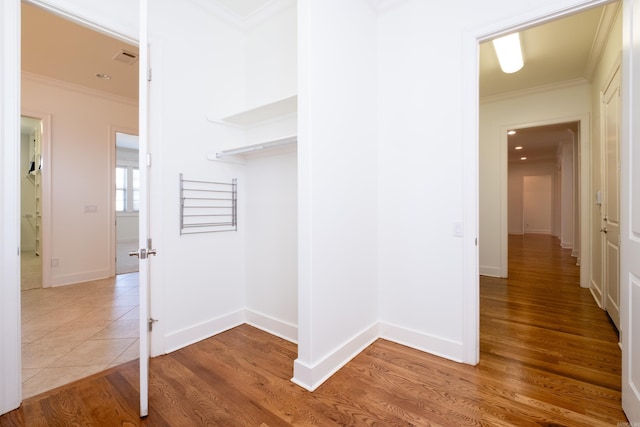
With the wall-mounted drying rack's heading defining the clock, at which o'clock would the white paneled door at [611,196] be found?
The white paneled door is roughly at 11 o'clock from the wall-mounted drying rack.

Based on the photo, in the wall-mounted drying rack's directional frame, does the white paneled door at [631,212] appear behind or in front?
in front

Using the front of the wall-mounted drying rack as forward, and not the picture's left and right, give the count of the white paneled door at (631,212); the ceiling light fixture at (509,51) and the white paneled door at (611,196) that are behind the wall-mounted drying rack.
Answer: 0

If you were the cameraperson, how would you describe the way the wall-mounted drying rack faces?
facing the viewer and to the right of the viewer

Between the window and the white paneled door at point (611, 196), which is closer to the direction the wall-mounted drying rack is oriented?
the white paneled door

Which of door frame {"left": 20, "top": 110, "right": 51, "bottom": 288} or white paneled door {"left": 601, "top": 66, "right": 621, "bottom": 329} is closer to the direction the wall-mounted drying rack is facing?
the white paneled door

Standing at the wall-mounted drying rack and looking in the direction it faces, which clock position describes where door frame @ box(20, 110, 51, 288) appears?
The door frame is roughly at 6 o'clock from the wall-mounted drying rack.

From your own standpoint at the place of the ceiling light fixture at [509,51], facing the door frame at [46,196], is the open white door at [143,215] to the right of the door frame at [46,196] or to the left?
left

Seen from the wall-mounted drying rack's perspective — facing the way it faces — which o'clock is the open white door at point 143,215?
The open white door is roughly at 2 o'clock from the wall-mounted drying rack.

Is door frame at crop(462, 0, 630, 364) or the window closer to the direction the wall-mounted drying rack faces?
the door frame

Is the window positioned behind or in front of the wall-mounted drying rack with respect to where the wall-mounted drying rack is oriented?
behind

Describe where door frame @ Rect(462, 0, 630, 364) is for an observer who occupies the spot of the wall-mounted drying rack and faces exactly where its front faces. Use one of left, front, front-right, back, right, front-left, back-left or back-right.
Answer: front

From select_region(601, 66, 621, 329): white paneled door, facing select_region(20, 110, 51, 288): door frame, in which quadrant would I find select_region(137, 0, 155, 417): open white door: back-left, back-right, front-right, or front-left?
front-left

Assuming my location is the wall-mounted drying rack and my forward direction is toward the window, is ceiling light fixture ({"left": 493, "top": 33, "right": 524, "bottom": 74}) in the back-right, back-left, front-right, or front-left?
back-right
